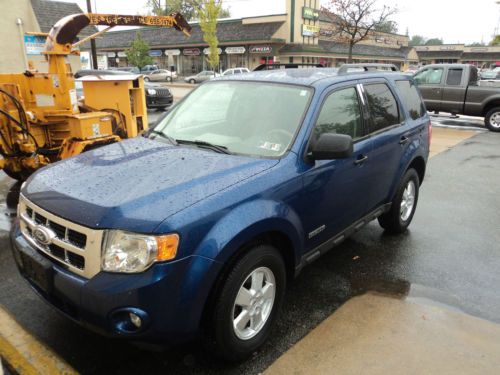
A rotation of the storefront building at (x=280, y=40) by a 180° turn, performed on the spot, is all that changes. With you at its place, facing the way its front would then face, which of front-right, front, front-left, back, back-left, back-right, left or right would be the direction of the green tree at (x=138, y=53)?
left

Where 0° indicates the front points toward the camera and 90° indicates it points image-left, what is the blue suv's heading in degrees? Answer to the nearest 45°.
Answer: approximately 45°

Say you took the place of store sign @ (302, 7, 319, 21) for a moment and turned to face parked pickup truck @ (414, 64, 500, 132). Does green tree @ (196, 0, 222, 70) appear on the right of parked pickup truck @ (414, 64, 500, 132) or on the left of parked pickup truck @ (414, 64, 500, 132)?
right

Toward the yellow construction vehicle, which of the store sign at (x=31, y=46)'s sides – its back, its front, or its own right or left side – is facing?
front

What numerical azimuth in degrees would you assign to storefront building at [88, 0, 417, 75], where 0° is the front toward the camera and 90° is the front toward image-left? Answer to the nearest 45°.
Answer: approximately 0°

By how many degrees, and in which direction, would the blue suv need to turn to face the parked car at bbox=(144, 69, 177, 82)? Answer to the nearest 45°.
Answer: approximately 135° to its right

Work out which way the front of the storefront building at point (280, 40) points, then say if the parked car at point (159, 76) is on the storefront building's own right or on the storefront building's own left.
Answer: on the storefront building's own right

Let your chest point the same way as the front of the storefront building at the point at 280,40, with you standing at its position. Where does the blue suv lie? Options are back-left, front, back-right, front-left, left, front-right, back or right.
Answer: front

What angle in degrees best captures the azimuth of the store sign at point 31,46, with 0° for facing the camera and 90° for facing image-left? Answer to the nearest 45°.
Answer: approximately 0°

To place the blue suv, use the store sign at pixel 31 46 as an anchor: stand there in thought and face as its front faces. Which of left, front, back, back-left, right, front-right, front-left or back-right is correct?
front

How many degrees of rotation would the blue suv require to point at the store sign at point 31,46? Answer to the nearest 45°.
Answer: approximately 90° to its right

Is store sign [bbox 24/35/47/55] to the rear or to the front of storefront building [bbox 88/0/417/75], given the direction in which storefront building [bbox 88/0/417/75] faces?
to the front

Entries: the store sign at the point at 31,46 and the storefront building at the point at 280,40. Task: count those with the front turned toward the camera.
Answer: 2
